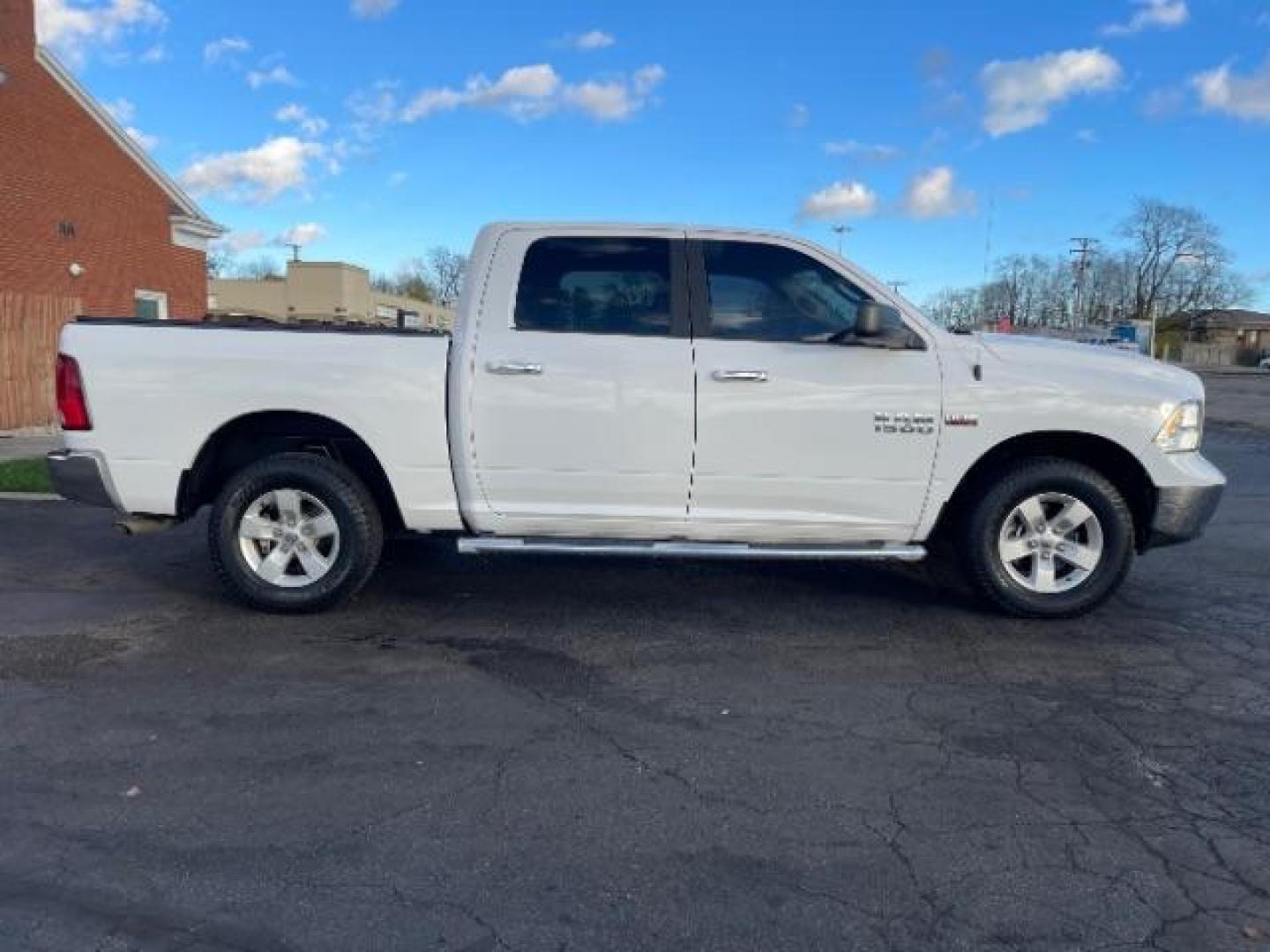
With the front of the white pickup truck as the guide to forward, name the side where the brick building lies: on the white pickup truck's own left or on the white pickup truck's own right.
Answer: on the white pickup truck's own left

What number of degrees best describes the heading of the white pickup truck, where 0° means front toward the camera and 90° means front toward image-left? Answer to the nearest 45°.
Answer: approximately 270°

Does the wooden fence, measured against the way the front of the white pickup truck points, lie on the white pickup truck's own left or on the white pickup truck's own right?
on the white pickup truck's own left
